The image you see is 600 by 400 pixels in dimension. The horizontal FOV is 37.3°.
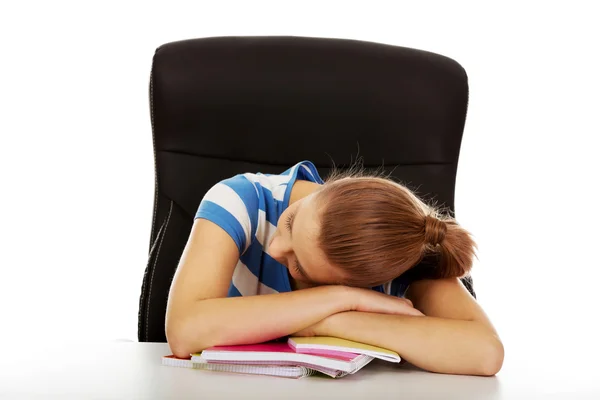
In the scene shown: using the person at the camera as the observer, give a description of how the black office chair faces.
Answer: facing the viewer

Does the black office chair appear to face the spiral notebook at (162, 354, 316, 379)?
yes

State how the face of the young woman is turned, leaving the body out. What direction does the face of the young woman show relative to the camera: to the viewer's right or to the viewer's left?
to the viewer's left

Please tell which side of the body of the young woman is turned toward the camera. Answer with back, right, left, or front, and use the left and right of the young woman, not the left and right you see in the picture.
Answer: front

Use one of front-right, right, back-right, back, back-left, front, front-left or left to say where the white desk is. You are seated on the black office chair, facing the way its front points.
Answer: front

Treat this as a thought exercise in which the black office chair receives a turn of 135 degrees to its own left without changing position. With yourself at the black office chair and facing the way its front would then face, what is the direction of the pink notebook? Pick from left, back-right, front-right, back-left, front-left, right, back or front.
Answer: back-right
